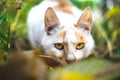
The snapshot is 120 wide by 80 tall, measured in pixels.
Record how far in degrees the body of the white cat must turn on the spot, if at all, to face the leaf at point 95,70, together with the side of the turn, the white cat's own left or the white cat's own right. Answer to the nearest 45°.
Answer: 0° — it already faces it

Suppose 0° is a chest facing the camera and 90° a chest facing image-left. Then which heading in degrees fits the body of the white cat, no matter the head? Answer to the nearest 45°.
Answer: approximately 0°
